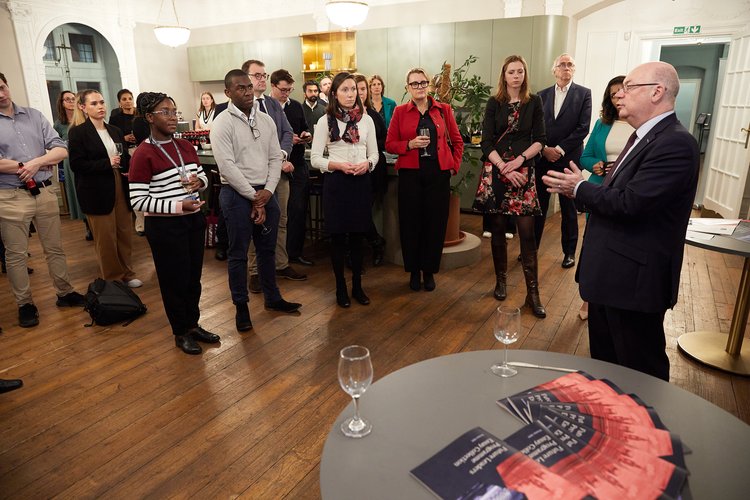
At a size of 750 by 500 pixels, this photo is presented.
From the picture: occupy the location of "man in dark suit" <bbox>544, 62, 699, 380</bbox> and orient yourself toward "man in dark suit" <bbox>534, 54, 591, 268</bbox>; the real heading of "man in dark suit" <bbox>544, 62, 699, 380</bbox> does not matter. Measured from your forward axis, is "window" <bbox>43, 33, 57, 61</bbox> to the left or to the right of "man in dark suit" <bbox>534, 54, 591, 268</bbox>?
left

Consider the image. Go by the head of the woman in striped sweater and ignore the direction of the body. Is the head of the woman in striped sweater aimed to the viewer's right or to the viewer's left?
to the viewer's right

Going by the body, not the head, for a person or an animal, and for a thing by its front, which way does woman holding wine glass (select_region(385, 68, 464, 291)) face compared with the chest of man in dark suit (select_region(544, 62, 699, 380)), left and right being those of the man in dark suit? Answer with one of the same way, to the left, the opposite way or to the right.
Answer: to the left

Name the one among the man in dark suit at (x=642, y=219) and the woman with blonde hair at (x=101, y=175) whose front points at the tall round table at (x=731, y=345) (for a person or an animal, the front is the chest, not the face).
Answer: the woman with blonde hair

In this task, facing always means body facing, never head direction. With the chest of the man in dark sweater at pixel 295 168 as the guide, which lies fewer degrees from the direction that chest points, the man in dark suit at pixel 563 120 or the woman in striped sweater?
the man in dark suit

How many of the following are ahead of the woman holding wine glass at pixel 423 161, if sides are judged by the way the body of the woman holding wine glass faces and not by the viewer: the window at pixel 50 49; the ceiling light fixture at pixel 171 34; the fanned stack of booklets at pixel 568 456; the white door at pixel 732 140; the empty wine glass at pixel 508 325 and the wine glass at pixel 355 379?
3

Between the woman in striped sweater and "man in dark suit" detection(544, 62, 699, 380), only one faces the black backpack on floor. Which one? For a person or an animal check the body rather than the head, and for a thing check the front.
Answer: the man in dark suit

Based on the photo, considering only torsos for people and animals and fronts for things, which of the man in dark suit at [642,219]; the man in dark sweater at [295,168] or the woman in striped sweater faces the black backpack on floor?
the man in dark suit at [642,219]
